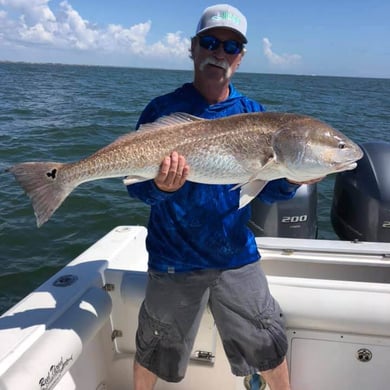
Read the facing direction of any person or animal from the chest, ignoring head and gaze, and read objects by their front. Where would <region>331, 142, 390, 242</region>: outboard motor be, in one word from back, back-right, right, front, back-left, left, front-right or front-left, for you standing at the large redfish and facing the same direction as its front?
front-left

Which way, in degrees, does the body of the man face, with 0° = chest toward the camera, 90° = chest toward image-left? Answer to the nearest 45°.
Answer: approximately 0°

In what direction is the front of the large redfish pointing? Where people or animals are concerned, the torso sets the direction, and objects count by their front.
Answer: to the viewer's right

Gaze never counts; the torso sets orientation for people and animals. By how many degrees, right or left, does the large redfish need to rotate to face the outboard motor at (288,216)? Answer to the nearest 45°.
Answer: approximately 45° to its left

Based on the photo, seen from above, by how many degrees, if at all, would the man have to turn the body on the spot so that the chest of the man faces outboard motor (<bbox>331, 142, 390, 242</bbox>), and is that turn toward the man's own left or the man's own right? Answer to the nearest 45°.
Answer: approximately 135° to the man's own left

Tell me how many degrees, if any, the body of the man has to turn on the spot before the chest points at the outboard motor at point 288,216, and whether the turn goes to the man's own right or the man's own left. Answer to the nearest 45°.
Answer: approximately 135° to the man's own left
